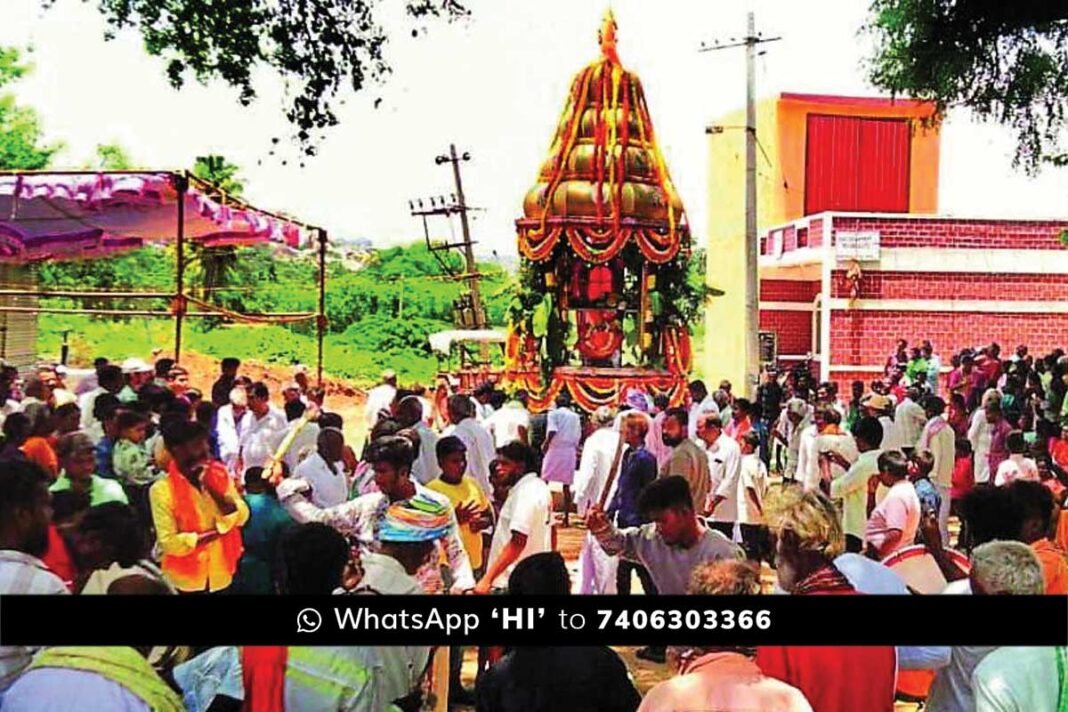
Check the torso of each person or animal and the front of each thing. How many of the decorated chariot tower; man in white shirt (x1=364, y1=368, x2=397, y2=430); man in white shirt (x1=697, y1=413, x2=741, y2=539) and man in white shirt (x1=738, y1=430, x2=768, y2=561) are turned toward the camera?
1

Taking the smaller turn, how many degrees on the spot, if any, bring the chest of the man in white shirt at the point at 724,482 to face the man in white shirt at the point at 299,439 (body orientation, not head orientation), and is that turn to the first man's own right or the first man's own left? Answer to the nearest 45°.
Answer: approximately 45° to the first man's own right

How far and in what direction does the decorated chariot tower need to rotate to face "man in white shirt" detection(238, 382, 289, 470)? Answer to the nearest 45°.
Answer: approximately 45° to its right

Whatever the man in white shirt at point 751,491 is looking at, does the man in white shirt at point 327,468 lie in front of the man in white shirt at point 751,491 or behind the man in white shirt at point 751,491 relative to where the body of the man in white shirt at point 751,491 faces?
in front

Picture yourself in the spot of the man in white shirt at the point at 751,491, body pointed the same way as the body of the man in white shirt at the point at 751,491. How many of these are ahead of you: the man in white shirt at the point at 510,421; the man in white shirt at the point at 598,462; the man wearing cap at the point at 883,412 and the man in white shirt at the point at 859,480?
2

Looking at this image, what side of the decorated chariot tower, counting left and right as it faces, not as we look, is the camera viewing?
front

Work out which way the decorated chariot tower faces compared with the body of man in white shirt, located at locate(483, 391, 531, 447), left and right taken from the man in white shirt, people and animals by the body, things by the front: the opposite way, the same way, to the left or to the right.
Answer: the opposite way

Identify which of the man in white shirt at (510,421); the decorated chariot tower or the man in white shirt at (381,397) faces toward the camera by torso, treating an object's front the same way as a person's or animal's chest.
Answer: the decorated chariot tower

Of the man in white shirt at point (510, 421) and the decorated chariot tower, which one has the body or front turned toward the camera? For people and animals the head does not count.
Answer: the decorated chariot tower

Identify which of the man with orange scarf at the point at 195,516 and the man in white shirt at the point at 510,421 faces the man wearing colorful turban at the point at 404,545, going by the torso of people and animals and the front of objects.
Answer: the man with orange scarf

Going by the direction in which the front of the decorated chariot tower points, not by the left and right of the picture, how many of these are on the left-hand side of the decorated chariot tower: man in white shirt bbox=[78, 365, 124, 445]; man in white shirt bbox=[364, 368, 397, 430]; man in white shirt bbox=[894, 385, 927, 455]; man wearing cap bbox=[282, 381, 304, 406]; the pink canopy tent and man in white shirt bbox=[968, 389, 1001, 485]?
2
